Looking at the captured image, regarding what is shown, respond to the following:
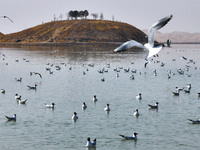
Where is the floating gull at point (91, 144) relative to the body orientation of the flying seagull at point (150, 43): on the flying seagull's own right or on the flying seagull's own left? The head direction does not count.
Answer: on the flying seagull's own right
